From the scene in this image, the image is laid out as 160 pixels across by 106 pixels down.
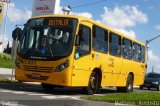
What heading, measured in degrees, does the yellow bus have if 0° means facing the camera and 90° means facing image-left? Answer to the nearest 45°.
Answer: approximately 45°
